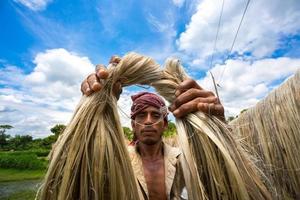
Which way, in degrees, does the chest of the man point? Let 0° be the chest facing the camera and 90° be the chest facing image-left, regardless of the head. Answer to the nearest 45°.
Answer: approximately 0°

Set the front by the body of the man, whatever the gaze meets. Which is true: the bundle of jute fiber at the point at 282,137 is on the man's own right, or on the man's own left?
on the man's own left
